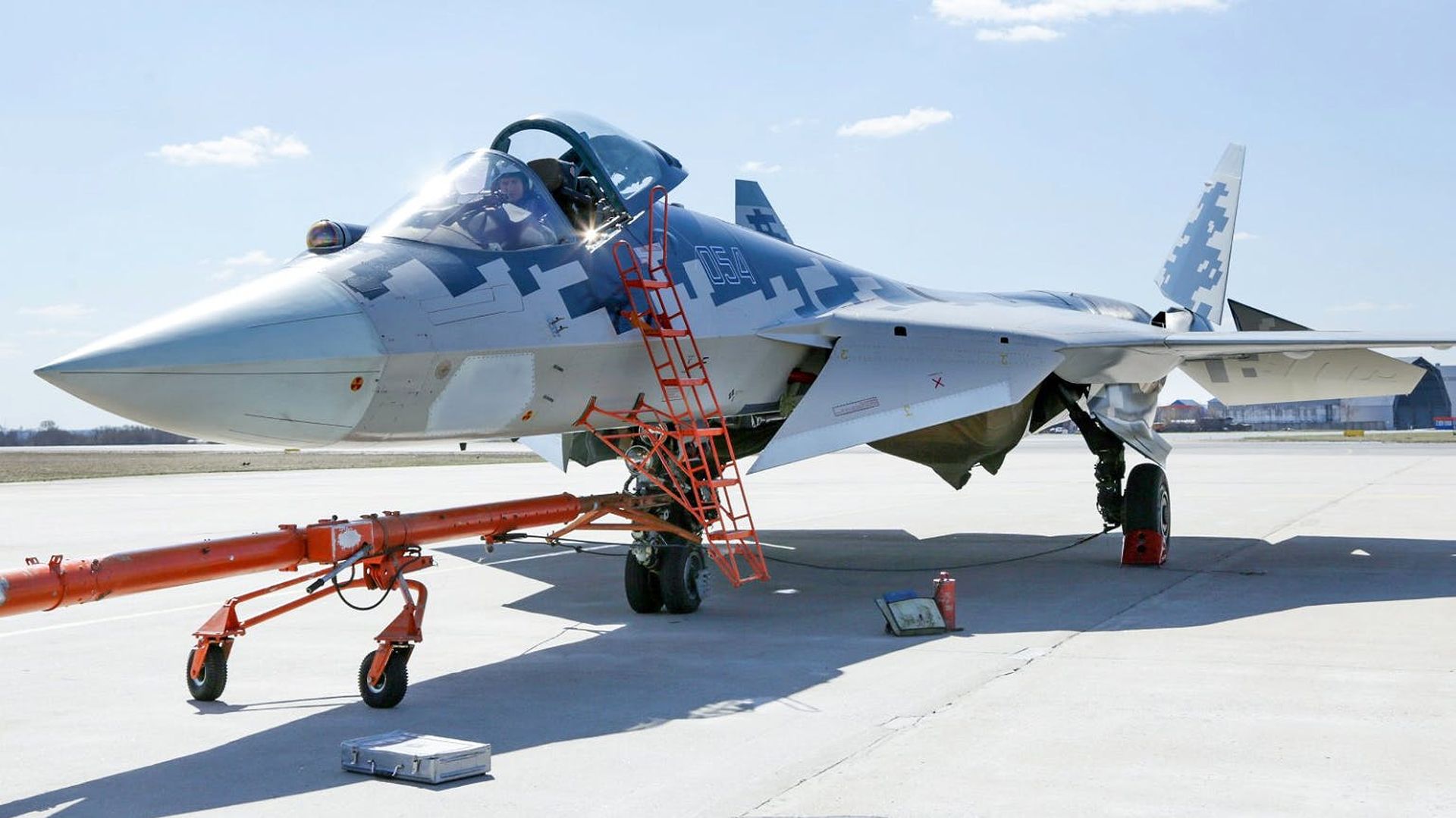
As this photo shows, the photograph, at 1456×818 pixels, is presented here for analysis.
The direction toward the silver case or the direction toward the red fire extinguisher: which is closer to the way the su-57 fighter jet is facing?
the silver case

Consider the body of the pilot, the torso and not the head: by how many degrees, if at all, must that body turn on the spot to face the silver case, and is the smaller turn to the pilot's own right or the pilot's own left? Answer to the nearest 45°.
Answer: approximately 45° to the pilot's own left

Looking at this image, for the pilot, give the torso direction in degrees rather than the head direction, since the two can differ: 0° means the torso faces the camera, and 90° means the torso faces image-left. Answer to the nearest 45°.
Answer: approximately 45°

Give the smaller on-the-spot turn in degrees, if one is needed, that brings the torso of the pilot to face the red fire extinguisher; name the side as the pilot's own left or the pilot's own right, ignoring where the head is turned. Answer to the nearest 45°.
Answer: approximately 135° to the pilot's own left

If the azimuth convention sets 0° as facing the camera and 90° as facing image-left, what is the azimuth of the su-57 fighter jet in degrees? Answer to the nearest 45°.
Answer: approximately 45°
